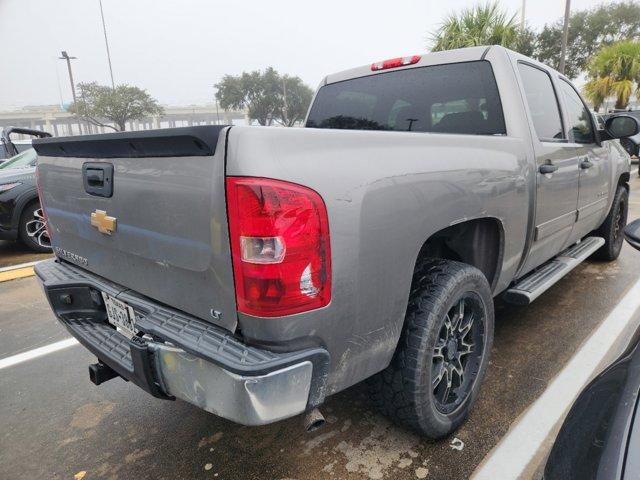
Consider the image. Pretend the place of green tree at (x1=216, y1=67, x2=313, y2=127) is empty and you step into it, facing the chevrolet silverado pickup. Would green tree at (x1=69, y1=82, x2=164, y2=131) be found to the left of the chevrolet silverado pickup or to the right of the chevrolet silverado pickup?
right

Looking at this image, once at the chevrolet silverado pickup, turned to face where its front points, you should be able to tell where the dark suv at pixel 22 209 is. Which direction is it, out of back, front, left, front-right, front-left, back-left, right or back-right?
left

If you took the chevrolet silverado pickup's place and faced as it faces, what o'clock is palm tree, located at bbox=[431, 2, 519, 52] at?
The palm tree is roughly at 11 o'clock from the chevrolet silverado pickup.

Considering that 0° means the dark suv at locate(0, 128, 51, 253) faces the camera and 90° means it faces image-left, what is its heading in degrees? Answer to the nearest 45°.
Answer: approximately 45°

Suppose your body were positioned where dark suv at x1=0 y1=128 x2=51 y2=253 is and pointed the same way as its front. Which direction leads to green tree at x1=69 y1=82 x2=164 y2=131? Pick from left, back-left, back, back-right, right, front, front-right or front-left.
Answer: back-right

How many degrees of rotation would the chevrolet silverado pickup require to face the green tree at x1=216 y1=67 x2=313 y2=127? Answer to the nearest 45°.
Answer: approximately 45° to its left

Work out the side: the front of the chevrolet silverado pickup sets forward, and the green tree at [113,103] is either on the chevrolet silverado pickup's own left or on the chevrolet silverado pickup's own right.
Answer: on the chevrolet silverado pickup's own left

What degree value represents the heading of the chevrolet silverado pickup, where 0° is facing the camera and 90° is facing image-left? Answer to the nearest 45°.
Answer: approximately 225°
